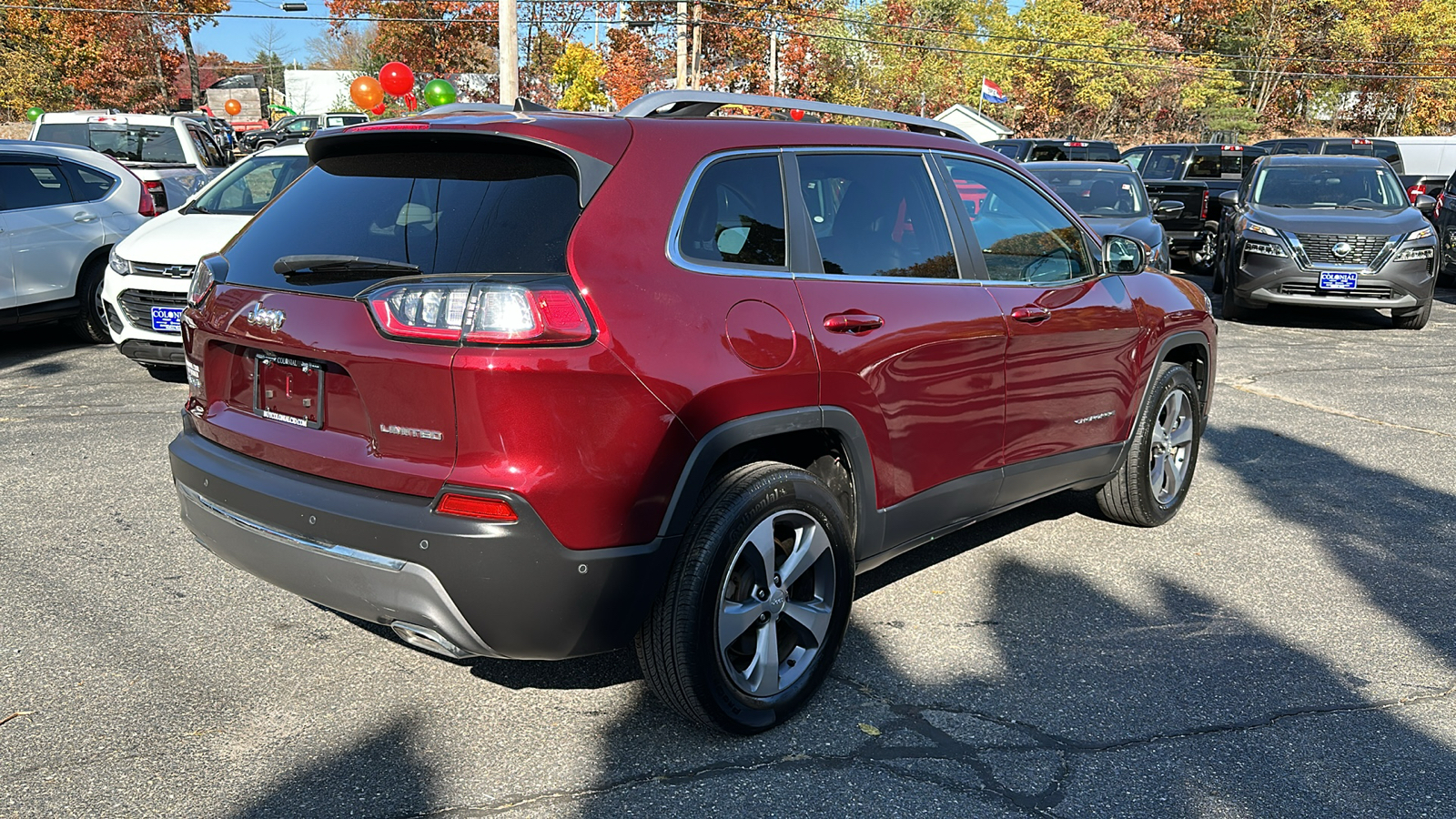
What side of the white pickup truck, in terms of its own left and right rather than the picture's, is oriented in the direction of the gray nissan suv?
right

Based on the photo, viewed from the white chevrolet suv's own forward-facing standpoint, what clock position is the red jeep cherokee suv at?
The red jeep cherokee suv is roughly at 10 o'clock from the white chevrolet suv.

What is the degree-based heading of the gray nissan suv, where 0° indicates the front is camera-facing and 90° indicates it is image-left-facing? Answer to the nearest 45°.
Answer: approximately 0°

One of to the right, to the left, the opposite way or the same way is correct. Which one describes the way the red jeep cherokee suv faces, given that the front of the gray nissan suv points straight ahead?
the opposite way

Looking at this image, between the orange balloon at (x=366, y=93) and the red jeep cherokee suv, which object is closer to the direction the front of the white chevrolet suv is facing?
the red jeep cherokee suv

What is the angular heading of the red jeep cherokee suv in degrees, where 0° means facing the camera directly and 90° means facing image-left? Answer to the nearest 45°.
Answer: approximately 225°

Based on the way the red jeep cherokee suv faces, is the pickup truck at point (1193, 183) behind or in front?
in front

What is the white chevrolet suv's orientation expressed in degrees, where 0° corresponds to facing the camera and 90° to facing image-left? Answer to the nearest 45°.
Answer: approximately 45°

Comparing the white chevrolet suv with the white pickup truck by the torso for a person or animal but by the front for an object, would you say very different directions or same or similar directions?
very different directions

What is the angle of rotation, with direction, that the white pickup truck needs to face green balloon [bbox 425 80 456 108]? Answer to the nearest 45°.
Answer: approximately 45° to its right

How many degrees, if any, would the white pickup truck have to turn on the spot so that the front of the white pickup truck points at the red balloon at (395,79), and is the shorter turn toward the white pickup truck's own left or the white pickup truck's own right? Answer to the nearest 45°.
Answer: approximately 45° to the white pickup truck's own right
